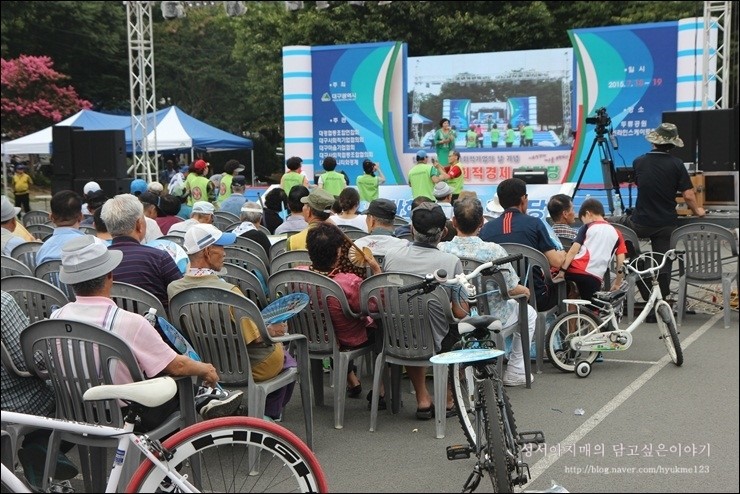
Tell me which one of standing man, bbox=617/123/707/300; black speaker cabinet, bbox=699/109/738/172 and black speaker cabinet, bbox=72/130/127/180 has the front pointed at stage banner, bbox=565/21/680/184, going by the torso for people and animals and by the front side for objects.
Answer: the standing man

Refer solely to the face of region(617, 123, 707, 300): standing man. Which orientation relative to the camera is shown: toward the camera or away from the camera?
away from the camera

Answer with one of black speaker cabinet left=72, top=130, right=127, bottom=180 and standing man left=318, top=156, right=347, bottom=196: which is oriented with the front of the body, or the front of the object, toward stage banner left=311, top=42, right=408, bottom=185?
the standing man

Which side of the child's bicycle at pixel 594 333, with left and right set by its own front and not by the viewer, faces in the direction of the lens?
right

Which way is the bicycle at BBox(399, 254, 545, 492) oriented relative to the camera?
away from the camera

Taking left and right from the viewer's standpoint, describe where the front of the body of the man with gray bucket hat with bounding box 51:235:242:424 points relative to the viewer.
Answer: facing away from the viewer and to the right of the viewer

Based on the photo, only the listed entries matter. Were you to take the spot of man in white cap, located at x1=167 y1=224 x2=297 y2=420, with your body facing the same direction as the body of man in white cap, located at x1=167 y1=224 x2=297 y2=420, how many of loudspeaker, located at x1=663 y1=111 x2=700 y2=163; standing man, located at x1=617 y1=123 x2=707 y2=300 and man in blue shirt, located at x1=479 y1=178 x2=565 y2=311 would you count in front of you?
3

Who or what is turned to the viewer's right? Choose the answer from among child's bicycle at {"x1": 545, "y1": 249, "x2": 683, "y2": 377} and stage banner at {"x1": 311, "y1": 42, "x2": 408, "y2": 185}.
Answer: the child's bicycle

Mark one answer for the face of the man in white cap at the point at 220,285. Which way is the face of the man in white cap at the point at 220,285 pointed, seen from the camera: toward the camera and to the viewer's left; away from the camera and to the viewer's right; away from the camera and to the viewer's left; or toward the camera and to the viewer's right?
away from the camera and to the viewer's right

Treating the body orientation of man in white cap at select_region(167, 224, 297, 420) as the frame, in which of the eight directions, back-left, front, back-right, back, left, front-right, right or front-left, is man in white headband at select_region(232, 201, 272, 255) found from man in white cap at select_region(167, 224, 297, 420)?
front-left

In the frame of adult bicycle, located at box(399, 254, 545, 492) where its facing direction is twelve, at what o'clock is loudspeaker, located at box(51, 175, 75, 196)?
The loudspeaker is roughly at 11 o'clock from the adult bicycle.

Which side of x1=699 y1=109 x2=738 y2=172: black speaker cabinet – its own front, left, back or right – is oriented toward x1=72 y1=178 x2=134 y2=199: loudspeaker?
right

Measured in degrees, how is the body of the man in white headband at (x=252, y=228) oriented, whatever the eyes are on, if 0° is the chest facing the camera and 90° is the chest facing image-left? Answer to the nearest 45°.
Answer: approximately 225°
